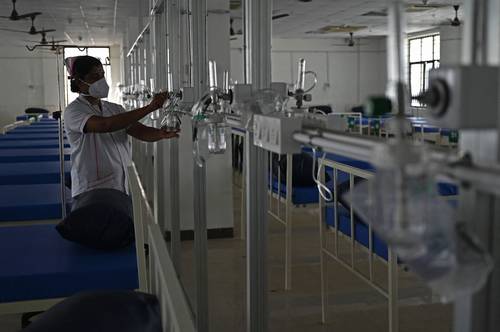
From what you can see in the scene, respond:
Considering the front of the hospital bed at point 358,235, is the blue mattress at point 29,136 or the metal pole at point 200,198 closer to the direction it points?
the blue mattress

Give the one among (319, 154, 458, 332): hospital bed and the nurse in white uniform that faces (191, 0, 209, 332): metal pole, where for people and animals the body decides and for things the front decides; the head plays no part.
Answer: the nurse in white uniform

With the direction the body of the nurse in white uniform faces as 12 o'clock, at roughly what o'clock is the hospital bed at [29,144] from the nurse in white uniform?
The hospital bed is roughly at 7 o'clock from the nurse in white uniform.

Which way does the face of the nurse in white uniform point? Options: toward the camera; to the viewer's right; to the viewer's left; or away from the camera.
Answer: to the viewer's right

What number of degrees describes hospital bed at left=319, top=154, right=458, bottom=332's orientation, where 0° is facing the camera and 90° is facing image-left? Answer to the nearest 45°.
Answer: approximately 225°

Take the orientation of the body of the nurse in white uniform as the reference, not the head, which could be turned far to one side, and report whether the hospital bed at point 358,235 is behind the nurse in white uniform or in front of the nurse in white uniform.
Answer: in front

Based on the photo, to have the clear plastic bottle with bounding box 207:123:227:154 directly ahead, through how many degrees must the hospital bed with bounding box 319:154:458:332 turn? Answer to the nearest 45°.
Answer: approximately 180°

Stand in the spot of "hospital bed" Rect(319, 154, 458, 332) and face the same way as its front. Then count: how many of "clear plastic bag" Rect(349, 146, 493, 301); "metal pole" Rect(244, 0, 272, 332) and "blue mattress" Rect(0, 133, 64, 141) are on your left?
1

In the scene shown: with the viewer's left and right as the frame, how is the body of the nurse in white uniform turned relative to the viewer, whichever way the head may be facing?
facing the viewer and to the right of the viewer

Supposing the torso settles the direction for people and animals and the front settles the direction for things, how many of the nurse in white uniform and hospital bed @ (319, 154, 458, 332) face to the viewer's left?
0

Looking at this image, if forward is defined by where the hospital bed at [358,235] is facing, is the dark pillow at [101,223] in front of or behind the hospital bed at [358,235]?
behind

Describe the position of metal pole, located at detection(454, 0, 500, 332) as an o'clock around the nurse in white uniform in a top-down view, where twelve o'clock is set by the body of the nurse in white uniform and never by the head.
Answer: The metal pole is roughly at 1 o'clock from the nurse in white uniform.

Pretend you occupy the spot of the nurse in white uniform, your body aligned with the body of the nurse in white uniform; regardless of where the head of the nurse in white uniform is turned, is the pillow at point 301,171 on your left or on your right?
on your left

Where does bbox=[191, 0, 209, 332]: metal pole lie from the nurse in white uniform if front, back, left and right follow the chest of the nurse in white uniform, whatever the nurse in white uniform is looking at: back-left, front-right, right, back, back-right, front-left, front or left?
front
